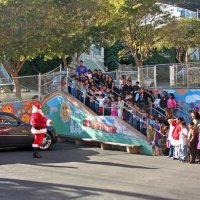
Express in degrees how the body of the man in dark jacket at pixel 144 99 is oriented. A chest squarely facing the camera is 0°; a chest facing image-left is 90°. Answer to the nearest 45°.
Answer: approximately 45°

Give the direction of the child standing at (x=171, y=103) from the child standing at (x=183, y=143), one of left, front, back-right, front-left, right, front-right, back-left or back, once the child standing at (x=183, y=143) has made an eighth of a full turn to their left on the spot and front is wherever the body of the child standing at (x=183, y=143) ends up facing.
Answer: back

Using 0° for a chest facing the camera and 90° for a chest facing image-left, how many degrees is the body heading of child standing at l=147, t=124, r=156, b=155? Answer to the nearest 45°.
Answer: approximately 45°

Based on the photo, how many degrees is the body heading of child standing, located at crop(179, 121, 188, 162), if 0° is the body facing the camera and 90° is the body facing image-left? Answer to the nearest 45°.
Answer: approximately 45°

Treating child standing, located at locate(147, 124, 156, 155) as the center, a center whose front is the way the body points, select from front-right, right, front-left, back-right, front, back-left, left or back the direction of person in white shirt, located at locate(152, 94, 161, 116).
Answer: back-right
